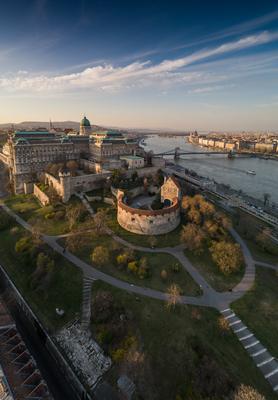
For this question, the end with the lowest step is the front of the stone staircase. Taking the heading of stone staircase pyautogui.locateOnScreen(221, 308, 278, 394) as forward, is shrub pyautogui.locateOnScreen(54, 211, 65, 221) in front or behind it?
behind

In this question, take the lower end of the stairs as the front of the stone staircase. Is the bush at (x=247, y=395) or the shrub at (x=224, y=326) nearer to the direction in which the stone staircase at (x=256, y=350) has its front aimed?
the bush

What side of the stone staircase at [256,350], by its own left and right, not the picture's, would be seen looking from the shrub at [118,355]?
right

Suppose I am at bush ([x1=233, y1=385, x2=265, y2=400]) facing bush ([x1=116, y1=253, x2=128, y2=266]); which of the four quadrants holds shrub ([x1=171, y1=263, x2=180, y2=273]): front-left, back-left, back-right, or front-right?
front-right

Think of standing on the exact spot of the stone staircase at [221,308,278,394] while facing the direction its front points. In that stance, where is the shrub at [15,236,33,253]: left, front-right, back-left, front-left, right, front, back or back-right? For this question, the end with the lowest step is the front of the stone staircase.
back-right

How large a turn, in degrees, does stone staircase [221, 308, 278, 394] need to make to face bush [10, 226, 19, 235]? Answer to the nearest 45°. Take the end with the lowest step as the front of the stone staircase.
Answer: approximately 135° to its right

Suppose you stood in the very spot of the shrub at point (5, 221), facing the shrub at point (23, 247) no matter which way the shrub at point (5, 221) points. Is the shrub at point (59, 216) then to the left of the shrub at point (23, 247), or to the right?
left

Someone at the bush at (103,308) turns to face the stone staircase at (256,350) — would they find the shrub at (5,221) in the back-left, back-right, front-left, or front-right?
back-left

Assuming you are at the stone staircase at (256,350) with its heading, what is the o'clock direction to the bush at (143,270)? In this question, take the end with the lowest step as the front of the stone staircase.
The bush is roughly at 5 o'clock from the stone staircase.

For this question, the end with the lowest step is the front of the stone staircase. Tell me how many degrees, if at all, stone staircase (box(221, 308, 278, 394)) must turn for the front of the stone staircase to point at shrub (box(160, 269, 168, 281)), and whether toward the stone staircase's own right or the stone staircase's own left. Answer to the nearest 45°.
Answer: approximately 135° to the stone staircase's own right

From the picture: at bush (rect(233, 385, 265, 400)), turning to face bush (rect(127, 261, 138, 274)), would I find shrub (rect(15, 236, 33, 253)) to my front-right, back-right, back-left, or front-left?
front-left

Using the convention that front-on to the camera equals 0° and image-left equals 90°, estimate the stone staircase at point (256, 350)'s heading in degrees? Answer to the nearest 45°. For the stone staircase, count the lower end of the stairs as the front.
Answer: approximately 315°

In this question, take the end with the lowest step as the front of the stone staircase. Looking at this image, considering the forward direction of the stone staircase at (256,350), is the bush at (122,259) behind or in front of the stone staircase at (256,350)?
behind

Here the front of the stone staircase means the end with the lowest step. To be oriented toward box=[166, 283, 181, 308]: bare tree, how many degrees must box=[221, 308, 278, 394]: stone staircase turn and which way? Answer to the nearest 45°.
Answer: approximately 135° to its right

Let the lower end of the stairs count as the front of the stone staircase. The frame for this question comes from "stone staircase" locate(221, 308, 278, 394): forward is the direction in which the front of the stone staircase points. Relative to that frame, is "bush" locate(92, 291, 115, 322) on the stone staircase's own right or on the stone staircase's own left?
on the stone staircase's own right

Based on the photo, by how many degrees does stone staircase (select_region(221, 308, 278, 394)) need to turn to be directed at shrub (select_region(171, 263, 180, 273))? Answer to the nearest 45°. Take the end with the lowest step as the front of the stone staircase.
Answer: approximately 180°

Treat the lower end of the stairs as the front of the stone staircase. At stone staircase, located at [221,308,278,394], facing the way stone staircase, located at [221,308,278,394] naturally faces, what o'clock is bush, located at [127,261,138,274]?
The bush is roughly at 5 o'clock from the stone staircase.
